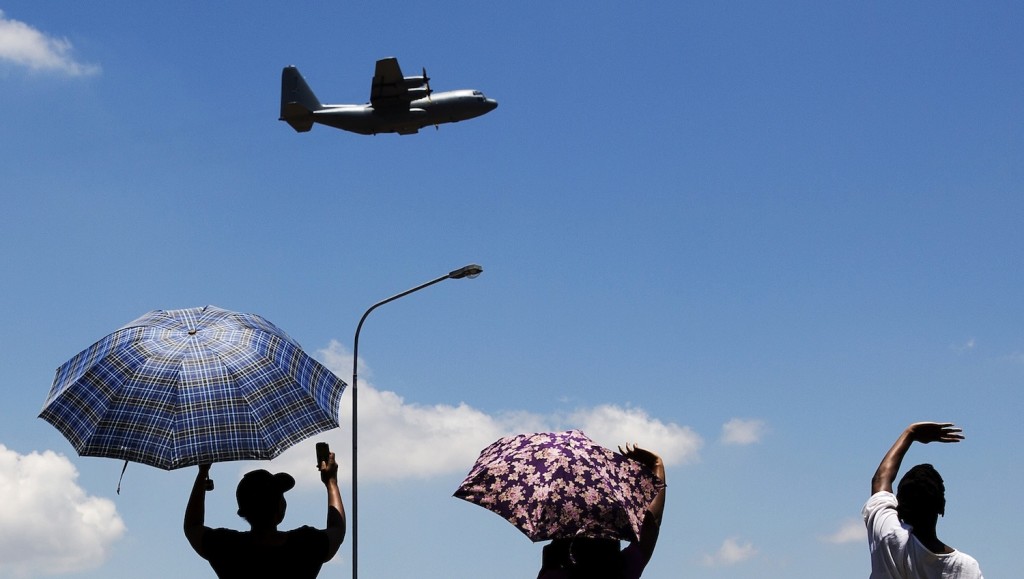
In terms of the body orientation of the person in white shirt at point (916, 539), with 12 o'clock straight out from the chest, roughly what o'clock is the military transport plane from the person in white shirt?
The military transport plane is roughly at 11 o'clock from the person in white shirt.

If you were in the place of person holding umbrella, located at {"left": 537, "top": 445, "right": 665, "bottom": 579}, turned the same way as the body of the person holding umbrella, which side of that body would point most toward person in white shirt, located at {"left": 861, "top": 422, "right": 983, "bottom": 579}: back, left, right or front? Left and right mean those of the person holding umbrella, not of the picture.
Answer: right

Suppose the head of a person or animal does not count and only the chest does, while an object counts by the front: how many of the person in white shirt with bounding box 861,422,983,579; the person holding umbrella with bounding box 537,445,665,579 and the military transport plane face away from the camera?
2

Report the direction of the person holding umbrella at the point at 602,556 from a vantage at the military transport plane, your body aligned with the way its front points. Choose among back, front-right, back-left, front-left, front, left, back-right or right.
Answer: right

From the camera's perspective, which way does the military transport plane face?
to the viewer's right

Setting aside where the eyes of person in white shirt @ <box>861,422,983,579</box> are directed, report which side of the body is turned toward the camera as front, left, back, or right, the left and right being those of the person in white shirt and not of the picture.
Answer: back

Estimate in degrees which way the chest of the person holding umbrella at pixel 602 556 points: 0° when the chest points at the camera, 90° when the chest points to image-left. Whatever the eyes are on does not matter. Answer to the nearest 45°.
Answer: approximately 180°

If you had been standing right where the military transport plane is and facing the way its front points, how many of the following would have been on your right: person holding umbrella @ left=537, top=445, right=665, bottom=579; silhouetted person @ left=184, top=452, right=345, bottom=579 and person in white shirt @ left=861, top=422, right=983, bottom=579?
3

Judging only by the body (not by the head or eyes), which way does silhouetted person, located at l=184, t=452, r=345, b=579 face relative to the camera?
away from the camera

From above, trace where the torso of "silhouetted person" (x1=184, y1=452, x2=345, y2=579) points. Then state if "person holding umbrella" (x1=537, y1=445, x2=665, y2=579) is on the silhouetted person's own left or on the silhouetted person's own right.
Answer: on the silhouetted person's own right

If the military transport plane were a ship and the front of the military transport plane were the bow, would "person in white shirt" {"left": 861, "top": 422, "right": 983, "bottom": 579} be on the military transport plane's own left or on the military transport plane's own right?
on the military transport plane's own right

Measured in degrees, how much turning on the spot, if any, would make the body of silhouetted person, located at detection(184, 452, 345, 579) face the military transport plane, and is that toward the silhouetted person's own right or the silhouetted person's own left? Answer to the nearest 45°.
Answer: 0° — they already face it

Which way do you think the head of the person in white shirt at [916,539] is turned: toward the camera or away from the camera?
away from the camera
